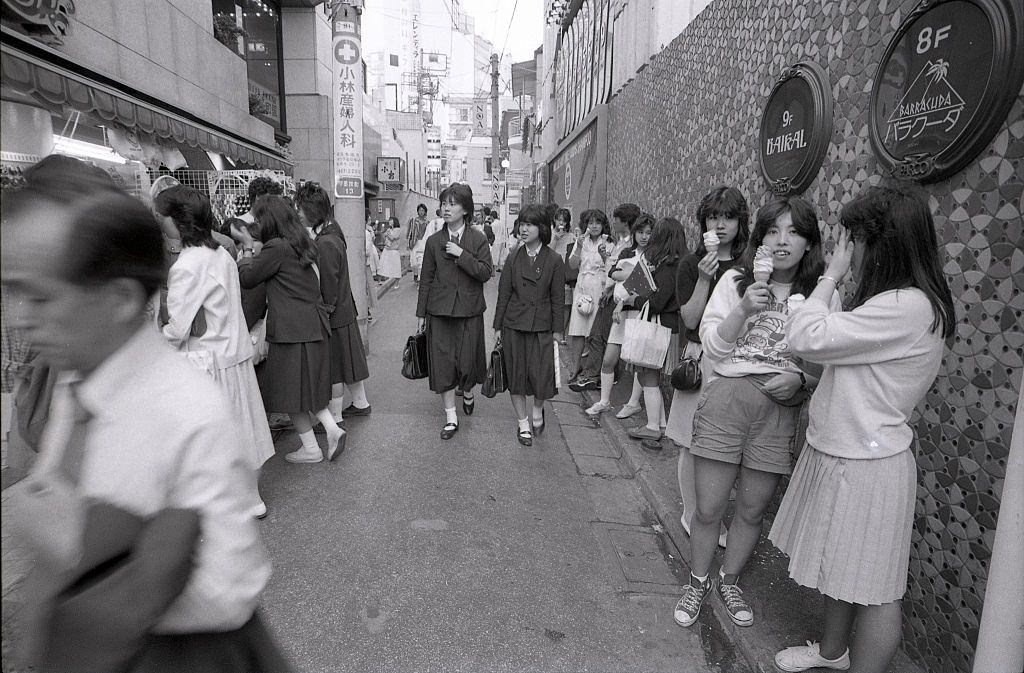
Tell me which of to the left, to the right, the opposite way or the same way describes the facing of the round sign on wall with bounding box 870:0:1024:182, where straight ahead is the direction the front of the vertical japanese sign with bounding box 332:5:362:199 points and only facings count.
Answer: to the right

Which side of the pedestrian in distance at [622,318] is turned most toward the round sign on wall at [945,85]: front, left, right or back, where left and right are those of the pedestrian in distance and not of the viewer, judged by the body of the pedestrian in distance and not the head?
left

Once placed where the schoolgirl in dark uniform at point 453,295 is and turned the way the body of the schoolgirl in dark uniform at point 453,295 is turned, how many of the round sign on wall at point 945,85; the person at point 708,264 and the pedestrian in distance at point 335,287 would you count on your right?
1

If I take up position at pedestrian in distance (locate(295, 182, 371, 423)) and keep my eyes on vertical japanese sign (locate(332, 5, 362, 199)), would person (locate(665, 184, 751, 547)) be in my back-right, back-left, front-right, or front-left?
back-right

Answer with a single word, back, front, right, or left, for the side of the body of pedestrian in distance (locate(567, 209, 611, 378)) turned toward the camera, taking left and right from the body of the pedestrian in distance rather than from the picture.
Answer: front

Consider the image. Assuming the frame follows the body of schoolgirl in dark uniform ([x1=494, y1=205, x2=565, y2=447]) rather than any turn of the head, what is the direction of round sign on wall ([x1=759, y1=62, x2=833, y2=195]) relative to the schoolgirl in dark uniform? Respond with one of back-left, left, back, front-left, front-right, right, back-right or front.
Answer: front-left

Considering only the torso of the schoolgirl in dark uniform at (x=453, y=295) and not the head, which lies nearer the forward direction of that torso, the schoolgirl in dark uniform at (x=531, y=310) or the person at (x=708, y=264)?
the person

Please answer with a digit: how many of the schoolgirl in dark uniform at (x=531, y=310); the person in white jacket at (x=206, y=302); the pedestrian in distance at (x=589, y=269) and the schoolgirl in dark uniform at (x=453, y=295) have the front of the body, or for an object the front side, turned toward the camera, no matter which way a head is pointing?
3

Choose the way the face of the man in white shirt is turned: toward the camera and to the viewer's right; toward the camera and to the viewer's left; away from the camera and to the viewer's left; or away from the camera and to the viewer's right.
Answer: toward the camera and to the viewer's left

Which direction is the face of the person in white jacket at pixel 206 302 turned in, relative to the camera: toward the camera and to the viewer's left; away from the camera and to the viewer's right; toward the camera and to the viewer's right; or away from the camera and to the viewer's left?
away from the camera and to the viewer's left

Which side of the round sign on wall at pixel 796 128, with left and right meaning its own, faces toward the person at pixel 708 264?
front

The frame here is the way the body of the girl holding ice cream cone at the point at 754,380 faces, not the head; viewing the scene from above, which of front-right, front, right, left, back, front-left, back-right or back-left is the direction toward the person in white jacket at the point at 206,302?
right

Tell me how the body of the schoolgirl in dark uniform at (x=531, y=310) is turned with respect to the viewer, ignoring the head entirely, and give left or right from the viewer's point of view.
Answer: facing the viewer

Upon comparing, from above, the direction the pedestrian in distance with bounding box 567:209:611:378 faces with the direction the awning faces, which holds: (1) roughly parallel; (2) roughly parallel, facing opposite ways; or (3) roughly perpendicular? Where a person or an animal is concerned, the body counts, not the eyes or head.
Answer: roughly perpendicular
